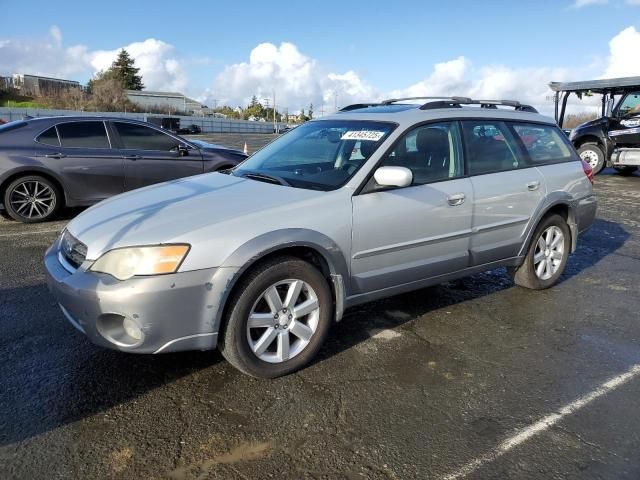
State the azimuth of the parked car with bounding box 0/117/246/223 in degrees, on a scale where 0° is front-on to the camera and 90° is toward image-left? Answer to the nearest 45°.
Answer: approximately 270°

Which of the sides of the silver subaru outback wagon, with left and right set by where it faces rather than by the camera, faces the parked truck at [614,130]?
back

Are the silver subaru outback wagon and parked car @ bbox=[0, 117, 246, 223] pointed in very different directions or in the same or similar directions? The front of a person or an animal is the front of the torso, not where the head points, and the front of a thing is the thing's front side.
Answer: very different directions

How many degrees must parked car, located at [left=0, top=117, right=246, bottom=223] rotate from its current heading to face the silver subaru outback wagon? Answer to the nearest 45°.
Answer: approximately 90° to its right

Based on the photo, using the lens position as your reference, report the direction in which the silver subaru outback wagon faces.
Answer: facing the viewer and to the left of the viewer
